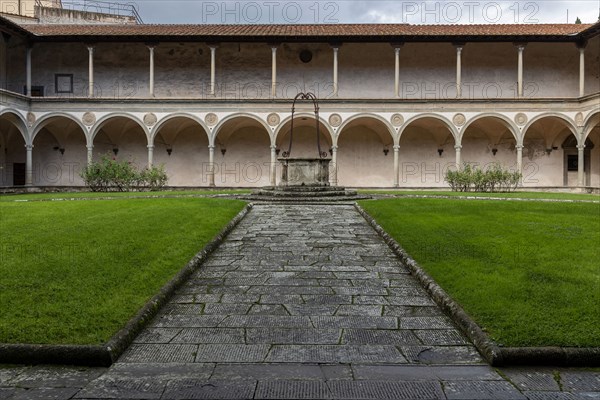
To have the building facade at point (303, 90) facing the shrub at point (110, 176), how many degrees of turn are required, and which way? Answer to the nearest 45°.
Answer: approximately 45° to its right

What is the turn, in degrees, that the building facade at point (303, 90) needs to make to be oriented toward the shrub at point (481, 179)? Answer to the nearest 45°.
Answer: approximately 45° to its left

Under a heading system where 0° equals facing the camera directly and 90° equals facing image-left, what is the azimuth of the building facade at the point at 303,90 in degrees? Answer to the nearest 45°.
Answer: approximately 0°
